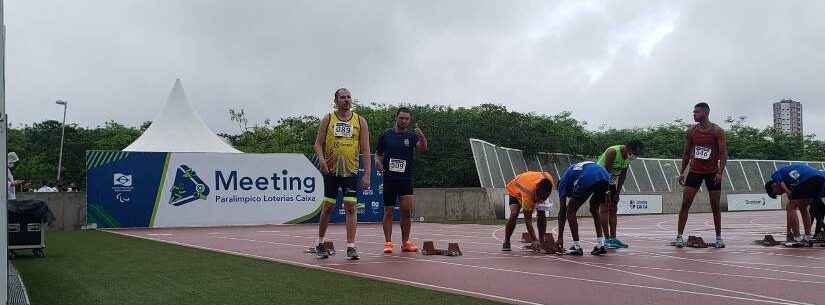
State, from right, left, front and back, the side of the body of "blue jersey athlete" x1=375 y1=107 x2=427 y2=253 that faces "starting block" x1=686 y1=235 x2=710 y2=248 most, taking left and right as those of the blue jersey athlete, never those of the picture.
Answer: left

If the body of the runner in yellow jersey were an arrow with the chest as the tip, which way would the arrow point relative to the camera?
toward the camera

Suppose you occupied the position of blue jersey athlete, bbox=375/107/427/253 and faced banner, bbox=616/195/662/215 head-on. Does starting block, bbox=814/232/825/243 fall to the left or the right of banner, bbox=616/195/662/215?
right

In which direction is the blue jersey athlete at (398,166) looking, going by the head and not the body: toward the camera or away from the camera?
toward the camera

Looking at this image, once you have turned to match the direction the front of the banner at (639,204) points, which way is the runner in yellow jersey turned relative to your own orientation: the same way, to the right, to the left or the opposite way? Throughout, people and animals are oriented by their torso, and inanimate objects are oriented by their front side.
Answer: the same way

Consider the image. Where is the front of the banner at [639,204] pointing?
toward the camera

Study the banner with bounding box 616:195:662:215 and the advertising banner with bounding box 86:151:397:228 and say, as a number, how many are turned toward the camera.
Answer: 2

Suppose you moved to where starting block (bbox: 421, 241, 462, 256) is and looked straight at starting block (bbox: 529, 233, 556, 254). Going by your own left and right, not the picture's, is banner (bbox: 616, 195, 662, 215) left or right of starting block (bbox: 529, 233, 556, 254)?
left

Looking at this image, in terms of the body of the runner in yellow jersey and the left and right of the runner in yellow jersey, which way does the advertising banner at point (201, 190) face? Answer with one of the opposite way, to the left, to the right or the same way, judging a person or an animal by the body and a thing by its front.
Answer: the same way

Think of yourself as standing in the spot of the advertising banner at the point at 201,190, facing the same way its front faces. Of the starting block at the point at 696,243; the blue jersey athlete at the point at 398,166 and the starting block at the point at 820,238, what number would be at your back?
0

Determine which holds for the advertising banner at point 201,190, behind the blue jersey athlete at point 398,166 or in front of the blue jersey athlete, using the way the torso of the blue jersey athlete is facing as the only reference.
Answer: behind

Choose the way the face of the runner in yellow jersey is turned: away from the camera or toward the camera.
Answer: toward the camera

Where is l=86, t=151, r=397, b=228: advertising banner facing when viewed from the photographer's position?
facing the viewer
